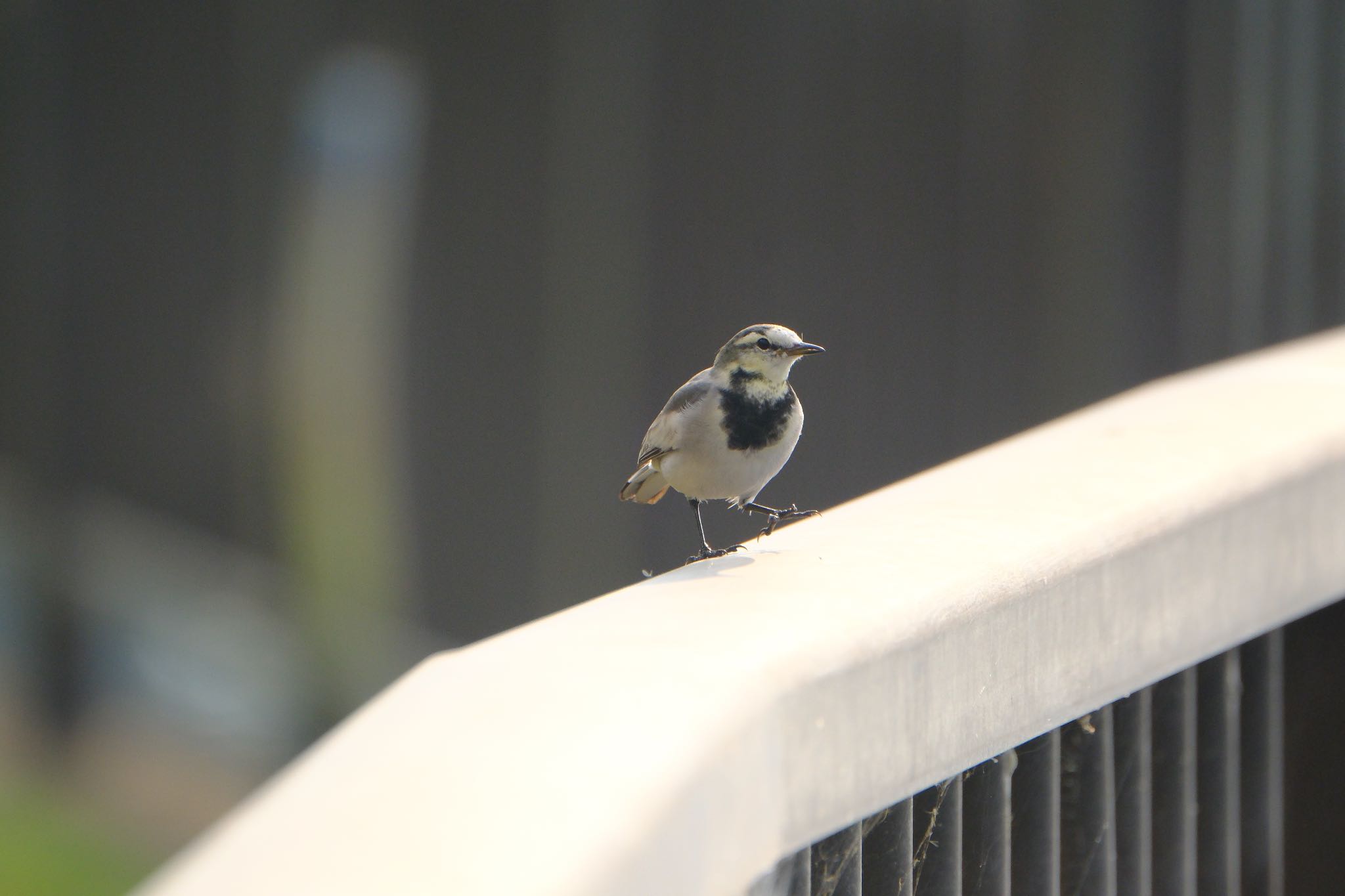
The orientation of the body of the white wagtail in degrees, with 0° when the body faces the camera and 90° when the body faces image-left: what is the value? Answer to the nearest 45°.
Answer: approximately 315°
